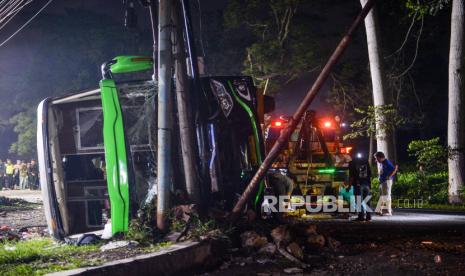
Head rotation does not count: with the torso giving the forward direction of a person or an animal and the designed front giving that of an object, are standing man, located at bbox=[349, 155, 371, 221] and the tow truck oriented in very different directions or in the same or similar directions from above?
same or similar directions

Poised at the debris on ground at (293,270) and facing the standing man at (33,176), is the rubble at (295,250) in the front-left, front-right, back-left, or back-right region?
front-right
